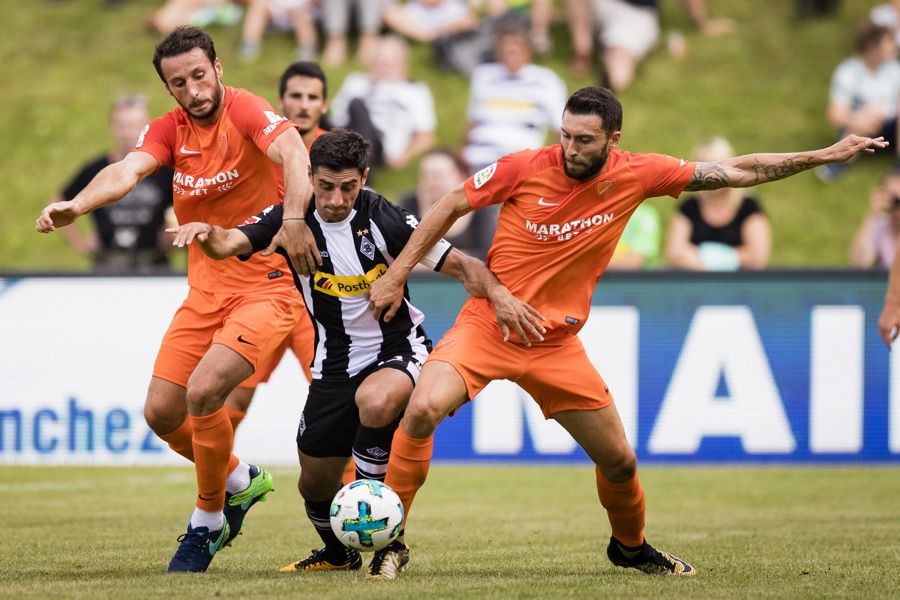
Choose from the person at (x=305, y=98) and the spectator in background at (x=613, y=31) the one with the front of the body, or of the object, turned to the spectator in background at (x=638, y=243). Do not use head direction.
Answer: the spectator in background at (x=613, y=31)

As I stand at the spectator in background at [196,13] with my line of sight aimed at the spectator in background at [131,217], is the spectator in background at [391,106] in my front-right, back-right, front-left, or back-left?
front-left

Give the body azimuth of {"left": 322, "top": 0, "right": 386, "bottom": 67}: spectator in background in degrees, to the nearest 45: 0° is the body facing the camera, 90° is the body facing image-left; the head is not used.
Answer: approximately 0°

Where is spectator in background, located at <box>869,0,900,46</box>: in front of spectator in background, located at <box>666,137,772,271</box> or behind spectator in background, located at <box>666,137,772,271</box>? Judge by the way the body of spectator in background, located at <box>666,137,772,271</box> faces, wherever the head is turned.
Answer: behind

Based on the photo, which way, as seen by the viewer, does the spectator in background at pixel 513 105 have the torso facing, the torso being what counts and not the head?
toward the camera

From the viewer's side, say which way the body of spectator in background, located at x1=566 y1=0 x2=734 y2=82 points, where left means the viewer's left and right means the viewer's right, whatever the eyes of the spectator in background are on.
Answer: facing the viewer

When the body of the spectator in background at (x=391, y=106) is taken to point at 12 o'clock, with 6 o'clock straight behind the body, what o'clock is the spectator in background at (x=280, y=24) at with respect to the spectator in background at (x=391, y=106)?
the spectator in background at (x=280, y=24) is roughly at 5 o'clock from the spectator in background at (x=391, y=106).

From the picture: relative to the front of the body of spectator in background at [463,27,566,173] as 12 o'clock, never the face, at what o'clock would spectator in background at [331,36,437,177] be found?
spectator in background at [331,36,437,177] is roughly at 4 o'clock from spectator in background at [463,27,566,173].

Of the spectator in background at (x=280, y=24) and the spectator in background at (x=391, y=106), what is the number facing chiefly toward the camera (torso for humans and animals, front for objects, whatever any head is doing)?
2

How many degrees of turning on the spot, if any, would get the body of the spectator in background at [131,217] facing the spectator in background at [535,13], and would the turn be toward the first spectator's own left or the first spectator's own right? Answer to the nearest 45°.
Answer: approximately 135° to the first spectator's own left

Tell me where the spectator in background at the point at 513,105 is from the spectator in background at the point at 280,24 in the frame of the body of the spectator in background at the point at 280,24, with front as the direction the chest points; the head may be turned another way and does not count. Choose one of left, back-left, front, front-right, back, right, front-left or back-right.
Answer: front-left

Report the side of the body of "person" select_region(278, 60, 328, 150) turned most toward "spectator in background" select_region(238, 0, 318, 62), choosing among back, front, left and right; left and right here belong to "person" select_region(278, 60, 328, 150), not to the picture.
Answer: back

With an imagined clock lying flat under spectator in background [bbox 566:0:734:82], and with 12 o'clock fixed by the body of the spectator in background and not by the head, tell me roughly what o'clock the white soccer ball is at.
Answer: The white soccer ball is roughly at 12 o'clock from the spectator in background.

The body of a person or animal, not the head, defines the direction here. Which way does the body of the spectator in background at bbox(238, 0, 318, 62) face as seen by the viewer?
toward the camera

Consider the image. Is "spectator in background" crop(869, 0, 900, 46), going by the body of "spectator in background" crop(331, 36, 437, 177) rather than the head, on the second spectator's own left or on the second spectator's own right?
on the second spectator's own left
